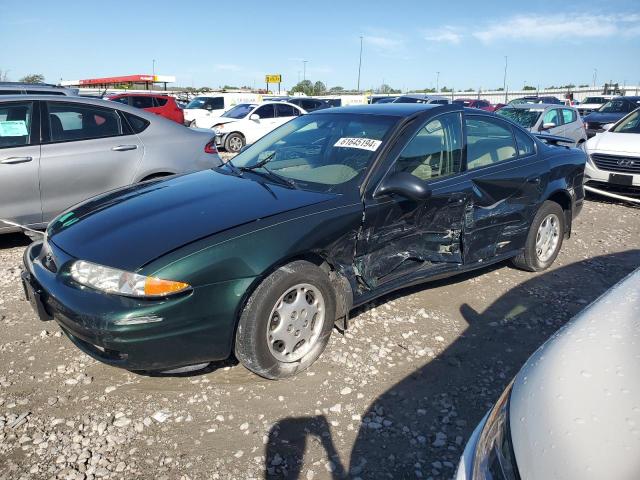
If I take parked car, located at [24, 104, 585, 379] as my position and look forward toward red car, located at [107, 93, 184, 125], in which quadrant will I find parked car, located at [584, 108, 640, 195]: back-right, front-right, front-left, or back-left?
front-right

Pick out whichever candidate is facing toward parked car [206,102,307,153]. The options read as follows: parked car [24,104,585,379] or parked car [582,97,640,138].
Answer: parked car [582,97,640,138]

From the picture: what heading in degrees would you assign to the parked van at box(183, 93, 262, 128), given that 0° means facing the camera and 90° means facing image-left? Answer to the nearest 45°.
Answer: approximately 45°

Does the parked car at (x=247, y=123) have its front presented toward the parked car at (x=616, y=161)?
no

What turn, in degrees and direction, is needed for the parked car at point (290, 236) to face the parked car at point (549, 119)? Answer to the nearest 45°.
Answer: approximately 180°

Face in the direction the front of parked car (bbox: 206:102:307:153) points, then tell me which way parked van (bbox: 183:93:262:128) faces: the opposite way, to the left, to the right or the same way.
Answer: the same way

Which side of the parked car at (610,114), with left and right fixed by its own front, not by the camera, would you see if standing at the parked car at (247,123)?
front

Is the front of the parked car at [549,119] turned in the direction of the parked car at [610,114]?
no

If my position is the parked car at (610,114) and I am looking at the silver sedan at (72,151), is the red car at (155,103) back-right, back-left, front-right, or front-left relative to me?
front-right

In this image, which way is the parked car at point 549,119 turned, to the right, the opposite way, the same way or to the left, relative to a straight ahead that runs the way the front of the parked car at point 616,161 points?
the same way

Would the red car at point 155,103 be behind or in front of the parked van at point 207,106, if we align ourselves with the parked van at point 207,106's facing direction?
in front

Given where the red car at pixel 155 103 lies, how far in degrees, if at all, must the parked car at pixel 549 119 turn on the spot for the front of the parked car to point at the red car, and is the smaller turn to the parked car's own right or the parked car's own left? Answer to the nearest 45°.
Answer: approximately 45° to the parked car's own right

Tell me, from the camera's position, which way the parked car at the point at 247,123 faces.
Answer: facing the viewer and to the left of the viewer

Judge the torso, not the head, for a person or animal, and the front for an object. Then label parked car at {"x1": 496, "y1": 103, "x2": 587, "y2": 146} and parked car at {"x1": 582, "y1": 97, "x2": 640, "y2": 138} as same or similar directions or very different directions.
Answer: same or similar directions

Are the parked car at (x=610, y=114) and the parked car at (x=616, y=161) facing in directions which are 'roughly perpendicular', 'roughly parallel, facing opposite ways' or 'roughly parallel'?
roughly parallel

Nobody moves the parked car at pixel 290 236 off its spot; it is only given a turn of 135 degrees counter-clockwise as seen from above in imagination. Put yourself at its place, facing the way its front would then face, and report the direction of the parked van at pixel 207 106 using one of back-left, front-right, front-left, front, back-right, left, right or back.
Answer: left

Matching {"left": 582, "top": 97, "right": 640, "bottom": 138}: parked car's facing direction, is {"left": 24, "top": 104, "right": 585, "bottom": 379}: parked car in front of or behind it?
in front
